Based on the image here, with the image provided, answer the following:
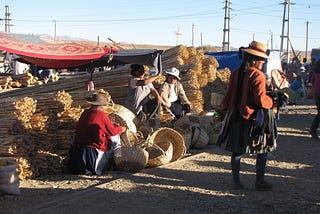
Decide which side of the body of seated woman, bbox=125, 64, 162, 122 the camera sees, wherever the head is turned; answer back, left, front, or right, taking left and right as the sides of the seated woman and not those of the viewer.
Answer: right

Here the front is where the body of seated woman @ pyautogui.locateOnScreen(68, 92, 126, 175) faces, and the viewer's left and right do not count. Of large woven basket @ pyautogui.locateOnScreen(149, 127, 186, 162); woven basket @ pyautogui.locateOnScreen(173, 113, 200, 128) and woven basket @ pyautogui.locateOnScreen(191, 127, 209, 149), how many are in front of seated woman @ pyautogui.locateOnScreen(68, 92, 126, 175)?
3

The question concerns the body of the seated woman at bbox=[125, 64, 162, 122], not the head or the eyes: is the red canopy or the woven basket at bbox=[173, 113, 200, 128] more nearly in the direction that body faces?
the woven basket

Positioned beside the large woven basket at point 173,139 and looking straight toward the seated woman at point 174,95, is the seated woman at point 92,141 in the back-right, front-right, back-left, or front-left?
back-left

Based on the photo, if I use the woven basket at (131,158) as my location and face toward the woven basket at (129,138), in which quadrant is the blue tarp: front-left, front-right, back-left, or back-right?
front-right

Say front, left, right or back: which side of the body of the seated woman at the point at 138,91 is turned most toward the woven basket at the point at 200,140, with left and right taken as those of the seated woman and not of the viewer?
front

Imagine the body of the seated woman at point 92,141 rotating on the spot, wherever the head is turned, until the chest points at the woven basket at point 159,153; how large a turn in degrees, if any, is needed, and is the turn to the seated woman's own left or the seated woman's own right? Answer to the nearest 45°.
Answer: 0° — they already face it

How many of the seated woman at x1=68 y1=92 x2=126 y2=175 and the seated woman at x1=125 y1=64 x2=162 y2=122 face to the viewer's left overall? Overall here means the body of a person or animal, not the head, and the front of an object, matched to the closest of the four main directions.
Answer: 0

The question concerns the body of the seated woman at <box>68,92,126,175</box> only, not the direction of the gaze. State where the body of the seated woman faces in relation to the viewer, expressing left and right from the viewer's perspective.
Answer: facing away from the viewer and to the right of the viewer

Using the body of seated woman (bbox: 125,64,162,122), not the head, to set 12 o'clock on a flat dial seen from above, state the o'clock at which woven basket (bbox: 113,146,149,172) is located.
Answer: The woven basket is roughly at 3 o'clock from the seated woman.

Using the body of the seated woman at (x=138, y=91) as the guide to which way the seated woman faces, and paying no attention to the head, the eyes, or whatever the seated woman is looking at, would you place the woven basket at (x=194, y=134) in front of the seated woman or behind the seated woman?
in front

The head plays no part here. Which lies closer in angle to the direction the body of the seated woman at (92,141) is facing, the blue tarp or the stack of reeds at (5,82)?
the blue tarp
